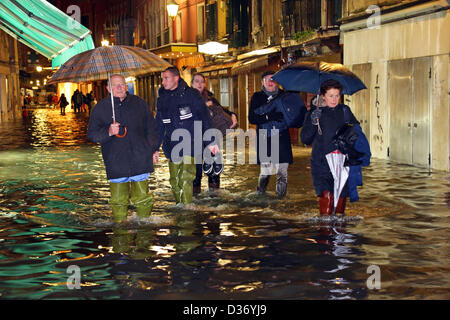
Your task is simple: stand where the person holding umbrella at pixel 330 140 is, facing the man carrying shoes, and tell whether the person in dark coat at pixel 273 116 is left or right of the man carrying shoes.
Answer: right

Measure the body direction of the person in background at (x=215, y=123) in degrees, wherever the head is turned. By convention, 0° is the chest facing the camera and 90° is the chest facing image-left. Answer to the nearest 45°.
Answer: approximately 0°

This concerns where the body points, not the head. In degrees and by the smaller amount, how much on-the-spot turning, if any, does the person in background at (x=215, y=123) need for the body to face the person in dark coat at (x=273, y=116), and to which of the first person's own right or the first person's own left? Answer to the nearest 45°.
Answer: approximately 45° to the first person's own left

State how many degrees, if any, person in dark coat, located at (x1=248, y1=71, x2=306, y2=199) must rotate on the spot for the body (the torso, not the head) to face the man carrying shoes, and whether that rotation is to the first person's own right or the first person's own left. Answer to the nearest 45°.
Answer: approximately 45° to the first person's own right

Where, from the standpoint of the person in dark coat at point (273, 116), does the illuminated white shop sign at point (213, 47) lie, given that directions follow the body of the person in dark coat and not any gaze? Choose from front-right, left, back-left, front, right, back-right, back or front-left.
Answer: back

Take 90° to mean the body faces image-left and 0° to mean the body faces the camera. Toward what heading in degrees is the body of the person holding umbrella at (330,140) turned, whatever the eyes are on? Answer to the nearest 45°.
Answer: approximately 0°
